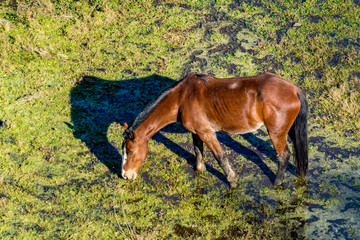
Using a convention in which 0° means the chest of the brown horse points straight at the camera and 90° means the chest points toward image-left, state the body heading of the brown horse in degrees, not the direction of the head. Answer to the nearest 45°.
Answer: approximately 90°
